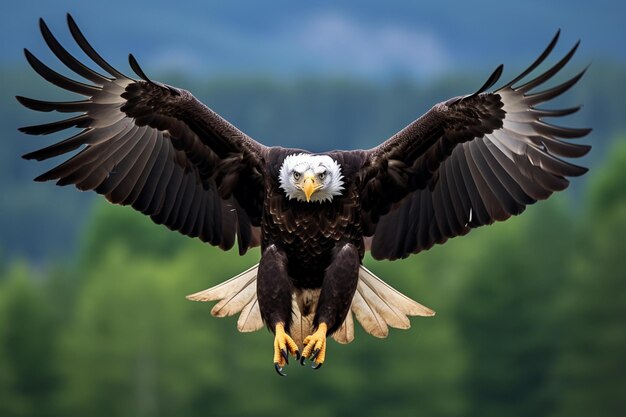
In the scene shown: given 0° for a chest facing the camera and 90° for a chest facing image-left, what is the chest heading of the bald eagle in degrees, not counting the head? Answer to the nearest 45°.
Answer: approximately 0°
